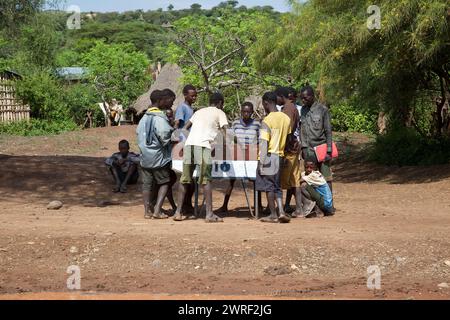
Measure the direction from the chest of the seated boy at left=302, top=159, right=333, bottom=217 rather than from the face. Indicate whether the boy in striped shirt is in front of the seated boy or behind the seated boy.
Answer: in front

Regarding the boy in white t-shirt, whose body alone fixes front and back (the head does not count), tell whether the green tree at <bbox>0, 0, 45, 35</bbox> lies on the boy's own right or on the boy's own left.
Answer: on the boy's own left

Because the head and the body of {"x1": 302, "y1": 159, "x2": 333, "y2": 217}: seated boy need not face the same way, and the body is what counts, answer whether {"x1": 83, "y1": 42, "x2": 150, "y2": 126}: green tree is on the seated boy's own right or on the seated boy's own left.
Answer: on the seated boy's own right

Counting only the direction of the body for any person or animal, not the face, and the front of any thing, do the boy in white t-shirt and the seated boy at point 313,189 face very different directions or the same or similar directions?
very different directions

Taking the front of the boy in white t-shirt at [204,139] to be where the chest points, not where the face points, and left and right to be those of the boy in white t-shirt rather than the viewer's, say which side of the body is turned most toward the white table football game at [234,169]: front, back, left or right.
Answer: front

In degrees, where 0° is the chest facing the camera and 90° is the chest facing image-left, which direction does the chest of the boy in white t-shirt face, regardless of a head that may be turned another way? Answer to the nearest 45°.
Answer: approximately 225°

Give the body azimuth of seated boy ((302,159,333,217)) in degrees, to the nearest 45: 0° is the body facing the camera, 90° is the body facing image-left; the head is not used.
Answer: approximately 45°

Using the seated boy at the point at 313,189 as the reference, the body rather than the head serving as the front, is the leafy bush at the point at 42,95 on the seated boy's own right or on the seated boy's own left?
on the seated boy's own right

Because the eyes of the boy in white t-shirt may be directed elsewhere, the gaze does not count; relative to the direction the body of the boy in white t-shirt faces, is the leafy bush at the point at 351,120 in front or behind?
in front
